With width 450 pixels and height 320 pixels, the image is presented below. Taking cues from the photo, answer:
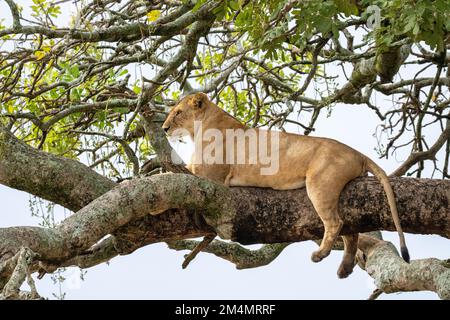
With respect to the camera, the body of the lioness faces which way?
to the viewer's left
